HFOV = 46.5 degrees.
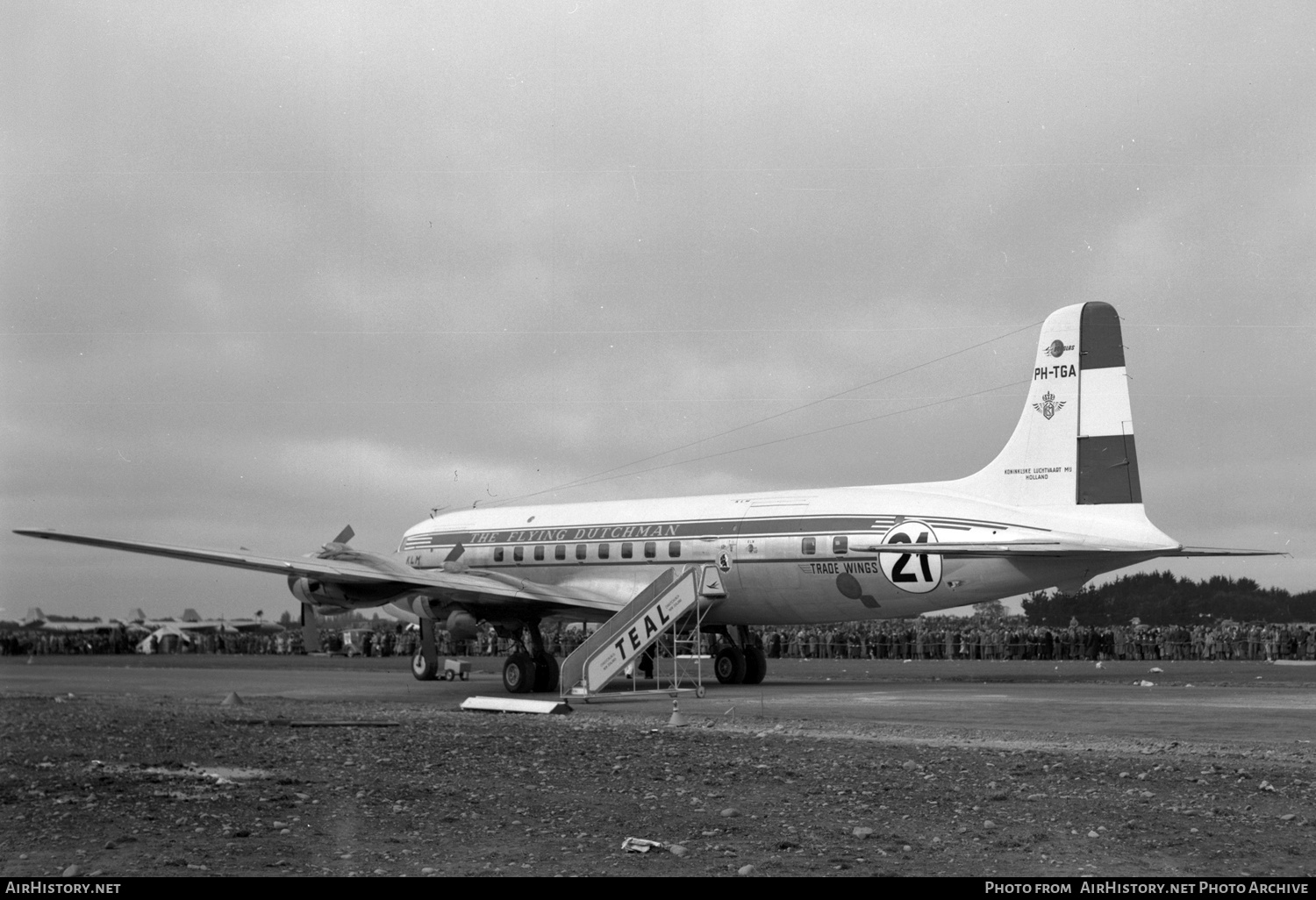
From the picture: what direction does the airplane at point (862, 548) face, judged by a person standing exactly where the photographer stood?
facing away from the viewer and to the left of the viewer

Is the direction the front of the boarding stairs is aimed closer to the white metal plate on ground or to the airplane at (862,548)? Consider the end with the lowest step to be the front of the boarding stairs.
the white metal plate on ground

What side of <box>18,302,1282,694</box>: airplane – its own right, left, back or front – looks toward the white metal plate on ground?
left
